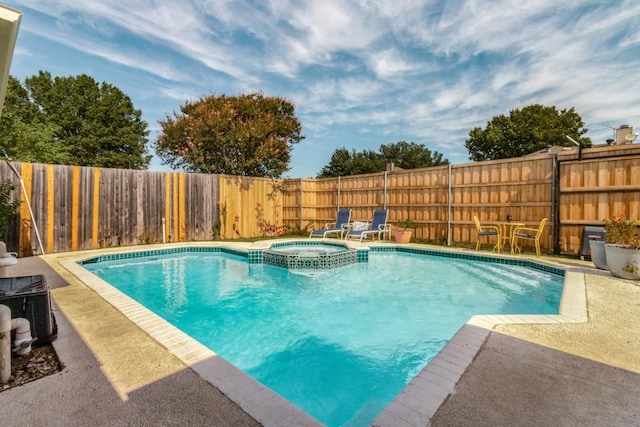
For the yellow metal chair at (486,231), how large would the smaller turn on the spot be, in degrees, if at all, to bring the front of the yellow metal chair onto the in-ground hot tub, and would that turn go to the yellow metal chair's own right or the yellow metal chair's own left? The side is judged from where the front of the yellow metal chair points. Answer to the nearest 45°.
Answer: approximately 135° to the yellow metal chair's own right

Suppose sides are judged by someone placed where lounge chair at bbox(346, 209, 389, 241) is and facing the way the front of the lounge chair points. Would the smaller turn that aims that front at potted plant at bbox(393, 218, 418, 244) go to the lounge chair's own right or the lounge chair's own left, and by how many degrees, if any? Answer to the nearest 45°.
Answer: approximately 90° to the lounge chair's own left

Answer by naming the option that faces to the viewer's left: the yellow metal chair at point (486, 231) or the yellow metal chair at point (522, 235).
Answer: the yellow metal chair at point (522, 235)

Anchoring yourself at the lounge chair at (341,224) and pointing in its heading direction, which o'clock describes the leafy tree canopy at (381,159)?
The leafy tree canopy is roughly at 5 o'clock from the lounge chair.

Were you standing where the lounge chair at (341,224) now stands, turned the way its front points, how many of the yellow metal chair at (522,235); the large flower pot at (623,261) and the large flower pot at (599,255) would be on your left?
3

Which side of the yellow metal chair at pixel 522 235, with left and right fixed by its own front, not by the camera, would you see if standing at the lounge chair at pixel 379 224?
front

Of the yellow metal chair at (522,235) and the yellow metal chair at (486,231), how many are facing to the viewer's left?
1

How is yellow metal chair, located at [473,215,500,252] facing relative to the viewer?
to the viewer's right

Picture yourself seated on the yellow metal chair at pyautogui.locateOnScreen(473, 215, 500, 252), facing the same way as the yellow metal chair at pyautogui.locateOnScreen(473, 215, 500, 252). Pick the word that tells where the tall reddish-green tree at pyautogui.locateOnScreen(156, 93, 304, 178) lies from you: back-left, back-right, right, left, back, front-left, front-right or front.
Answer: back

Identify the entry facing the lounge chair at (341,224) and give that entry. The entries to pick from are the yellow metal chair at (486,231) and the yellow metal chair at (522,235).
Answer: the yellow metal chair at (522,235)

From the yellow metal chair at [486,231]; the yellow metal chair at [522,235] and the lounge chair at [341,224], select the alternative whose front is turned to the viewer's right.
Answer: the yellow metal chair at [486,231]

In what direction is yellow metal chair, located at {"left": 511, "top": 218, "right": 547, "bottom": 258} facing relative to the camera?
to the viewer's left

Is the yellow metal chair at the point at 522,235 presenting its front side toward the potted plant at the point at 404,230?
yes

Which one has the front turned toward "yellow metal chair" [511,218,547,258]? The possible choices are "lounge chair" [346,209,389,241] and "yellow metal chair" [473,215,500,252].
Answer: "yellow metal chair" [473,215,500,252]
